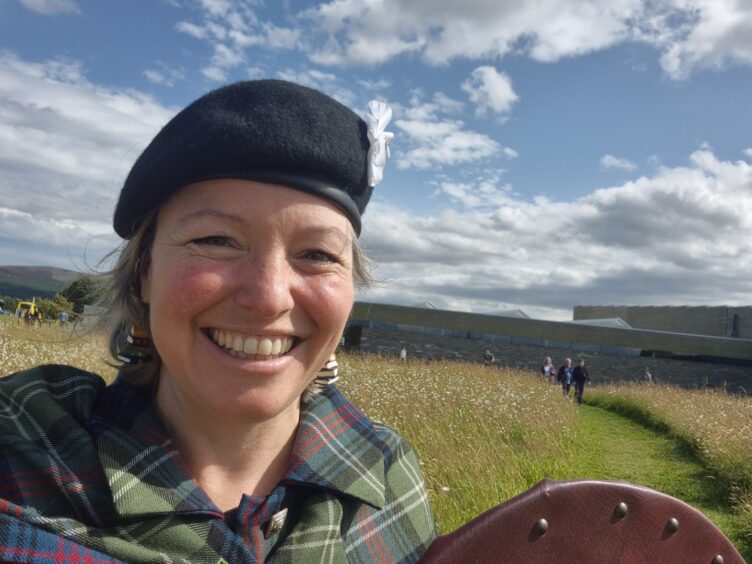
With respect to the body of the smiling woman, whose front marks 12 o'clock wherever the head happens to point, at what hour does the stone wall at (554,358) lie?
The stone wall is roughly at 7 o'clock from the smiling woman.

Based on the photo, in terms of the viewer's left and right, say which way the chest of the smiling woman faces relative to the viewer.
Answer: facing the viewer

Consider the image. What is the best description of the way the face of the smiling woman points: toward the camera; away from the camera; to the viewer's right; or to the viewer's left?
toward the camera
